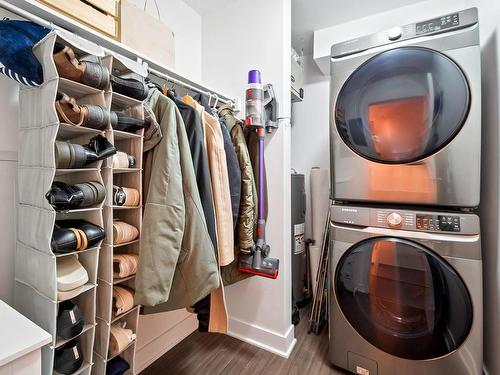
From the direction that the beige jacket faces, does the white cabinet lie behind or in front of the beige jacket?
in front

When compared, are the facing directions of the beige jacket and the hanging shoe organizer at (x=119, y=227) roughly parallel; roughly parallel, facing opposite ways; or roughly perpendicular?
roughly perpendicular

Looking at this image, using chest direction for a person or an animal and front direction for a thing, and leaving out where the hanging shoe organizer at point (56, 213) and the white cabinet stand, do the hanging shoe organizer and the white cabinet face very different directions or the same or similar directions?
same or similar directions

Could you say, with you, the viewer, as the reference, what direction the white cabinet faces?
facing the viewer and to the right of the viewer

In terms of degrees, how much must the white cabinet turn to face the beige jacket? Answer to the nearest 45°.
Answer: approximately 45° to its left

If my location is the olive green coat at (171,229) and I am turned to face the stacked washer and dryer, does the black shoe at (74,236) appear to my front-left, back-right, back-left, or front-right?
back-right
